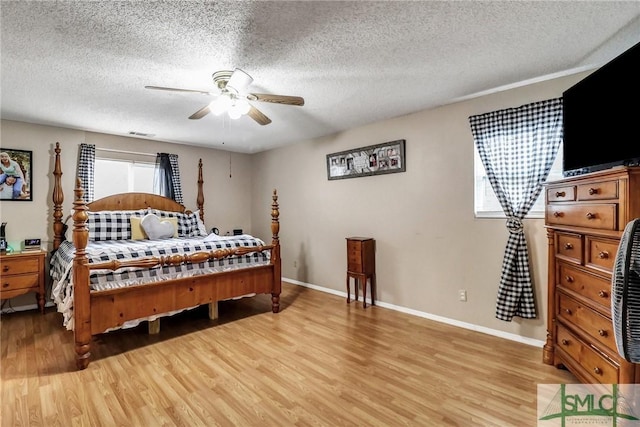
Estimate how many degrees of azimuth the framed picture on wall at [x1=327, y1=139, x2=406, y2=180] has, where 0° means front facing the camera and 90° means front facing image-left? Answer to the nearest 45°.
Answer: approximately 45°

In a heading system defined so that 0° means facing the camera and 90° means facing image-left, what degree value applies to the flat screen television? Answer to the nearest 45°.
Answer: approximately 45°

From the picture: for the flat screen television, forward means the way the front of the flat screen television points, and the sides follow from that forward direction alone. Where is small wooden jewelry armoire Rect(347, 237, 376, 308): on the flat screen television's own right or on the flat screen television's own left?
on the flat screen television's own right

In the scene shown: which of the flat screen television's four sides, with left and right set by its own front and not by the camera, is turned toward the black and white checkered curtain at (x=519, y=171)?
right

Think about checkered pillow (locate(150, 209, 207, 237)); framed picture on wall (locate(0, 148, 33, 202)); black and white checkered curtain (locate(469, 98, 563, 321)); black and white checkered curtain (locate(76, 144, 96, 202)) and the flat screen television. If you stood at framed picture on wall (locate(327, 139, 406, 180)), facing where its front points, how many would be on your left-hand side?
2

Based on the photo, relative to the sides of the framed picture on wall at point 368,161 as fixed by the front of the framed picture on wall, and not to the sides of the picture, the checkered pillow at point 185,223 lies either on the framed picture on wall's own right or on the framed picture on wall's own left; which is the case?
on the framed picture on wall's own right

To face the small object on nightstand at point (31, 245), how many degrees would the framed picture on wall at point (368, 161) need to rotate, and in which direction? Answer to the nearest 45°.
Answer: approximately 45° to its right
